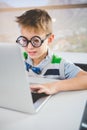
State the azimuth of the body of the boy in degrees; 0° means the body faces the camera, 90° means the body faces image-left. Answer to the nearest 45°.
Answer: approximately 45°

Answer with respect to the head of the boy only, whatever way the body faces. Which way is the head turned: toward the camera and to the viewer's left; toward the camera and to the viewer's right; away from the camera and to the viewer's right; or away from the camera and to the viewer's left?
toward the camera and to the viewer's left

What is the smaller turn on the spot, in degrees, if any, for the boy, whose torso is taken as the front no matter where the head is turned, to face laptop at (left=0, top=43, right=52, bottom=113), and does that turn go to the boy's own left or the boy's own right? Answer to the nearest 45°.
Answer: approximately 45° to the boy's own left

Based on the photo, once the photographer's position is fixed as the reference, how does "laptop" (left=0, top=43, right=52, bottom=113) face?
facing away from the viewer and to the right of the viewer

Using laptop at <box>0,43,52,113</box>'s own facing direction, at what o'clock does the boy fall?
The boy is roughly at 11 o'clock from the laptop.

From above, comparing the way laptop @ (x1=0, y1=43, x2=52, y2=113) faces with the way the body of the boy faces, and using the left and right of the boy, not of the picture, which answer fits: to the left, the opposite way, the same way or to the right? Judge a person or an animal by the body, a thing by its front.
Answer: the opposite way
